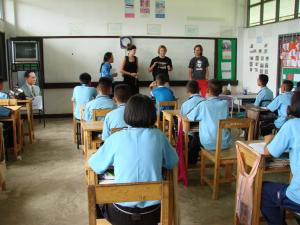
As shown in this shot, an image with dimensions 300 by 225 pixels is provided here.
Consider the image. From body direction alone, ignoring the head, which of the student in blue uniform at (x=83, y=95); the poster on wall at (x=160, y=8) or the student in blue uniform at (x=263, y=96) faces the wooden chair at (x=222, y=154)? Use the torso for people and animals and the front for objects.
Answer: the poster on wall

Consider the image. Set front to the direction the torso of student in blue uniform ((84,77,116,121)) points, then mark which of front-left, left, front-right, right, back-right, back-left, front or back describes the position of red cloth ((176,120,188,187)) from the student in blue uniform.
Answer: back-right

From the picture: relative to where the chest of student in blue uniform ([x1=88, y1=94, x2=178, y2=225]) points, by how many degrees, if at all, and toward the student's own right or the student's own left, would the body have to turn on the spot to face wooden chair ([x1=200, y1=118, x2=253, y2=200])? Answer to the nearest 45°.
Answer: approximately 45° to the student's own right

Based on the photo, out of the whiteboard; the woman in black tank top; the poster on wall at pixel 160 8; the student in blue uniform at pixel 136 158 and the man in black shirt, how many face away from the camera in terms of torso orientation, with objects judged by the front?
1

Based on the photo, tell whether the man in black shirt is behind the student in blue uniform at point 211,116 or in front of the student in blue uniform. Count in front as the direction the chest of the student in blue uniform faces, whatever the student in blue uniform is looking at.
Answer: in front

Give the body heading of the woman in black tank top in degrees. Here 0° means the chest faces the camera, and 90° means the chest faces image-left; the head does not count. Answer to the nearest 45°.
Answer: approximately 315°

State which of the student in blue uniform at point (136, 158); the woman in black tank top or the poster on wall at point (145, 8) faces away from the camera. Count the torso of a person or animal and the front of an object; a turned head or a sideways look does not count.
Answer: the student in blue uniform

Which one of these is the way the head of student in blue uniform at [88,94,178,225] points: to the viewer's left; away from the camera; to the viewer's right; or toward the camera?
away from the camera

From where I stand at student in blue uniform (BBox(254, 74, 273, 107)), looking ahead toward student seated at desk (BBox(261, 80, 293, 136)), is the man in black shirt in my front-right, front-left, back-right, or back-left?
back-right

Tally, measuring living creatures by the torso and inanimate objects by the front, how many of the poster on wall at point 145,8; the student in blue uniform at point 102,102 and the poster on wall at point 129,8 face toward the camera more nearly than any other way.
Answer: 2

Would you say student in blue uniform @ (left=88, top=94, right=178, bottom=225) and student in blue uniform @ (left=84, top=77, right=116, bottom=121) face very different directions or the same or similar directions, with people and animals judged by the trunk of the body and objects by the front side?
same or similar directions

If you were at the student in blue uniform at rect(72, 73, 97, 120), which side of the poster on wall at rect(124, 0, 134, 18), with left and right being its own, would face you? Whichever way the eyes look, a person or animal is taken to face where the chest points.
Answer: front

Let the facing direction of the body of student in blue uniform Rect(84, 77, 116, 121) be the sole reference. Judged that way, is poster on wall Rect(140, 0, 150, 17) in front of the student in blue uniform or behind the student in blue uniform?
in front

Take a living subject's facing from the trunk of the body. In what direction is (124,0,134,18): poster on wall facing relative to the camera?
toward the camera

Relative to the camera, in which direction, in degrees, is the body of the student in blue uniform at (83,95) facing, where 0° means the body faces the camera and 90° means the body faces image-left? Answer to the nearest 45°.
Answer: approximately 180°

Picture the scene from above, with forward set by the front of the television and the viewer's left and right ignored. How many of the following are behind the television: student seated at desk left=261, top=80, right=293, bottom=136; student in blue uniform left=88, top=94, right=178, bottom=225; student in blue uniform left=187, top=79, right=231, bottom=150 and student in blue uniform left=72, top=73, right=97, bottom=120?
0

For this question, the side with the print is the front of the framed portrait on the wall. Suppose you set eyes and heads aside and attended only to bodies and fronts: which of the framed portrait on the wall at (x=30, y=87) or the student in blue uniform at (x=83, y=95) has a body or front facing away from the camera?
the student in blue uniform

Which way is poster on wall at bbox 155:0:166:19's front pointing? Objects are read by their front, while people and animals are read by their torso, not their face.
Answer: toward the camera
